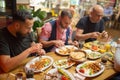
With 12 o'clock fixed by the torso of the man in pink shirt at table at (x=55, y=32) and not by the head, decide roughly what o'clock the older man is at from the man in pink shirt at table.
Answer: The older man is roughly at 9 o'clock from the man in pink shirt at table.

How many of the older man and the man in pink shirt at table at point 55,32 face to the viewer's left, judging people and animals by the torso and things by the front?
0

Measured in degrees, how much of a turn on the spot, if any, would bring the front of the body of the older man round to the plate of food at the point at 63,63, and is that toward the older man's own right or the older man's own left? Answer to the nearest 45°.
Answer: approximately 45° to the older man's own right

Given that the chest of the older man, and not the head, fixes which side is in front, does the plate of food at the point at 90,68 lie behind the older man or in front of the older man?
in front

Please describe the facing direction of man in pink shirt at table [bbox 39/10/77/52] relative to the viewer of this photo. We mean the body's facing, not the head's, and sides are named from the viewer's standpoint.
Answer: facing the viewer and to the right of the viewer

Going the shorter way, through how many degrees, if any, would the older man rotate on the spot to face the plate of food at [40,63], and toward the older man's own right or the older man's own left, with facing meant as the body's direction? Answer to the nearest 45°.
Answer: approximately 45° to the older man's own right

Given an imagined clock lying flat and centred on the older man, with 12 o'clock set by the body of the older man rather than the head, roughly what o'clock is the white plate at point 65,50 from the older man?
The white plate is roughly at 2 o'clock from the older man.

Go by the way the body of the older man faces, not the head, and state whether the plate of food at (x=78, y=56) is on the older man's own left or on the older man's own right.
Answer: on the older man's own right

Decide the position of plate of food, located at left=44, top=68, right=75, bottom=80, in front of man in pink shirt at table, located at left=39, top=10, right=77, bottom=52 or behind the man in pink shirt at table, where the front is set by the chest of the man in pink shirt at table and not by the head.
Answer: in front
